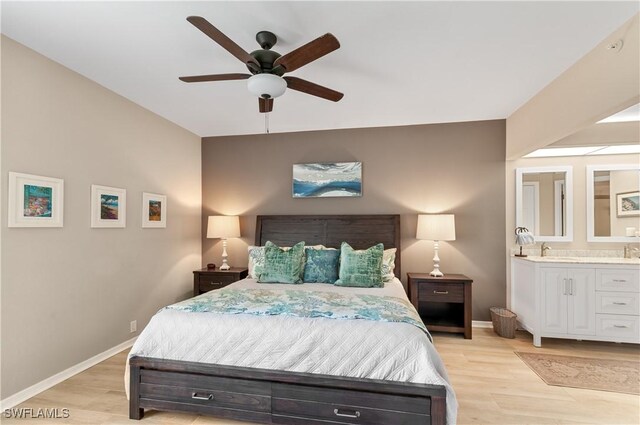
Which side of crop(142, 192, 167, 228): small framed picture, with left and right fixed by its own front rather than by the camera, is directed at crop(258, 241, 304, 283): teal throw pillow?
front

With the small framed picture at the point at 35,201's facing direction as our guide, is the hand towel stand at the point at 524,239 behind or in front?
in front

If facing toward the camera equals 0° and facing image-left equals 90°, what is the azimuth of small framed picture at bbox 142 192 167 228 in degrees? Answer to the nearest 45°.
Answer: approximately 315°

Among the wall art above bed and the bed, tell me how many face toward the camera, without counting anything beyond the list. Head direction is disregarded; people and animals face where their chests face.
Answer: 2

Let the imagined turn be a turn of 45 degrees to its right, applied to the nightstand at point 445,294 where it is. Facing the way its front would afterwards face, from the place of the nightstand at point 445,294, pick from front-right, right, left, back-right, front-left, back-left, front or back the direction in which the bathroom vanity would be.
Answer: back-left

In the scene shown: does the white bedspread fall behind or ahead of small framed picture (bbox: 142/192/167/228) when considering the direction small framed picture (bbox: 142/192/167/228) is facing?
ahead

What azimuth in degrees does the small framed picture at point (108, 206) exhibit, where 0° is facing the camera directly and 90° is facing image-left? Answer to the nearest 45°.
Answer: approximately 315°

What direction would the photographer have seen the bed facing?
facing the viewer

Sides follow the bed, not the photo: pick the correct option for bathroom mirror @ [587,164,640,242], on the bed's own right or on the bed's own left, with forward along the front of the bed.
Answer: on the bed's own left

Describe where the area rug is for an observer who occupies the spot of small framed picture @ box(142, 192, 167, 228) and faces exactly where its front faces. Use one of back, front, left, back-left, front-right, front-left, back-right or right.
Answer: front

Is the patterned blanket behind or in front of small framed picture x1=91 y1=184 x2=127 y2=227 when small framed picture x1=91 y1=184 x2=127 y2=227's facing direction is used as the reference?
in front

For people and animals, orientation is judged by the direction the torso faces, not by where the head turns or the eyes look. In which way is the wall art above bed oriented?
toward the camera

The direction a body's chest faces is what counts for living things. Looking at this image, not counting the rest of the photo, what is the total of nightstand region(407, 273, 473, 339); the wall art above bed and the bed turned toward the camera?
3

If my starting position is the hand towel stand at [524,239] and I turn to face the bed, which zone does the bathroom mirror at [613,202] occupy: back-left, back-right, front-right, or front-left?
back-left

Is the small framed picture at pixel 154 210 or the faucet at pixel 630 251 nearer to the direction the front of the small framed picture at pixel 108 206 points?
the faucet

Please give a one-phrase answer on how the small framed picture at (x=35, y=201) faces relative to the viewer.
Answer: facing the viewer and to the right of the viewer
